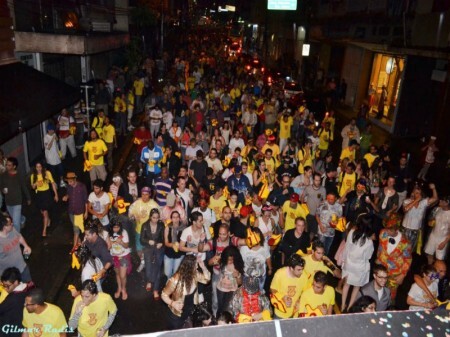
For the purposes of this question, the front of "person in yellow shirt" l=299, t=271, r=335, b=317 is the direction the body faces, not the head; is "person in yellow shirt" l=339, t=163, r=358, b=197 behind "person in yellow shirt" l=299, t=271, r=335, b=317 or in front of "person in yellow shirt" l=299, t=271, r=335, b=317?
behind

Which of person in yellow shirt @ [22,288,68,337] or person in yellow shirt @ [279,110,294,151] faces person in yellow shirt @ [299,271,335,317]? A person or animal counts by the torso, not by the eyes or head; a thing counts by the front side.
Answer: person in yellow shirt @ [279,110,294,151]

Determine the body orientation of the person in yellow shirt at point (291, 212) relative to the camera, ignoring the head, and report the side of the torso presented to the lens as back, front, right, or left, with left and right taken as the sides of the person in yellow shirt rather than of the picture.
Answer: front

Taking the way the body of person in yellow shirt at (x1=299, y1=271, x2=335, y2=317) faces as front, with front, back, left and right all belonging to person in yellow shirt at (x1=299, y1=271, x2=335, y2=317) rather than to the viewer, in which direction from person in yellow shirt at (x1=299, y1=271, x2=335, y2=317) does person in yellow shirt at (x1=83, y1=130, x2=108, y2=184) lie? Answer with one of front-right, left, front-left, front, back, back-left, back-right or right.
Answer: back-right

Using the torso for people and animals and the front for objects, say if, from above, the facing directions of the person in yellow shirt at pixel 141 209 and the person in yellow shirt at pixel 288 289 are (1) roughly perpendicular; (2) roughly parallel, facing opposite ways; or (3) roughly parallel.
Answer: roughly parallel

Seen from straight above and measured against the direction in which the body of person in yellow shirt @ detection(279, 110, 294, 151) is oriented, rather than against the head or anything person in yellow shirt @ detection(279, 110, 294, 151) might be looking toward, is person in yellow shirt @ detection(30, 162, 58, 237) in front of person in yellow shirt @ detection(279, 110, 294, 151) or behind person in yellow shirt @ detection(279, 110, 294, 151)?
in front

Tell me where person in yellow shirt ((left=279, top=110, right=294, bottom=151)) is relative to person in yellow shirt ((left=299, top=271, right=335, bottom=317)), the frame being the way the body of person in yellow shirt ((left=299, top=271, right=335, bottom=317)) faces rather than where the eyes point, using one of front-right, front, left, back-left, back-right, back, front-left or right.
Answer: back

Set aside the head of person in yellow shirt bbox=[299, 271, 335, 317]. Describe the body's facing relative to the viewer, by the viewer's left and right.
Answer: facing the viewer

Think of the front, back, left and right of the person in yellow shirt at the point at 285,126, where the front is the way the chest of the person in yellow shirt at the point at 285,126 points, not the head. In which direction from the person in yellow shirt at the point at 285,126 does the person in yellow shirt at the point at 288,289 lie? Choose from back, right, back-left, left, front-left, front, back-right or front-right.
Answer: front

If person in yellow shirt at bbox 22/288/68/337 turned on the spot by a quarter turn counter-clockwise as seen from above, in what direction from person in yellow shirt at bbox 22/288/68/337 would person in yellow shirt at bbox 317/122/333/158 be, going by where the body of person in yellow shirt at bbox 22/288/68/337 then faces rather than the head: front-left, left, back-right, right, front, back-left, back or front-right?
left

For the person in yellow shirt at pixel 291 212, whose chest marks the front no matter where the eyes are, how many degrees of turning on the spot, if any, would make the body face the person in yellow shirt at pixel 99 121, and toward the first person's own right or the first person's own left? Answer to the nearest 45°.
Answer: approximately 135° to the first person's own right

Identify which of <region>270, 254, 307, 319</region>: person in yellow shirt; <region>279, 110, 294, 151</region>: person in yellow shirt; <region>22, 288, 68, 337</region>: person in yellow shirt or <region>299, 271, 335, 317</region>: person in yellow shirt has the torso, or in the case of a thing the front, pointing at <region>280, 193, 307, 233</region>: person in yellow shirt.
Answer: <region>279, 110, 294, 151</region>: person in yellow shirt

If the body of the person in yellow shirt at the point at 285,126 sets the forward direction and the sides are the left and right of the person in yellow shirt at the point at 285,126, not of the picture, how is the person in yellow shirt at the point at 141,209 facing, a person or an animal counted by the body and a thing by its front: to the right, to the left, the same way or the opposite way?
the same way

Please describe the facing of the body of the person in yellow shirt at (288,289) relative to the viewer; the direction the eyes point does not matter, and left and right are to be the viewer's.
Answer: facing the viewer and to the right of the viewer

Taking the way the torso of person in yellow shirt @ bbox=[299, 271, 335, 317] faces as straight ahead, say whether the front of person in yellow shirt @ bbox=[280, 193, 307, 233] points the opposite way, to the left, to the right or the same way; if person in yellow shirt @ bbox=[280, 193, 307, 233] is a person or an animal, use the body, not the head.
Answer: the same way

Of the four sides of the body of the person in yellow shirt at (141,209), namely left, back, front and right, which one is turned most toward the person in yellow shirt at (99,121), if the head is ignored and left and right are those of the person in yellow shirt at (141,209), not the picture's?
back

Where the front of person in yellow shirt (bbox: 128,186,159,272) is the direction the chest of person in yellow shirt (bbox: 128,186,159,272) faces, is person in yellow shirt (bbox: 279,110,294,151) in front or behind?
behind

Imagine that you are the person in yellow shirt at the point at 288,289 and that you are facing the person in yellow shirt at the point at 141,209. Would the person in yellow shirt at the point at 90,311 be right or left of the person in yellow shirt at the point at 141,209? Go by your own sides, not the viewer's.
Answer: left
